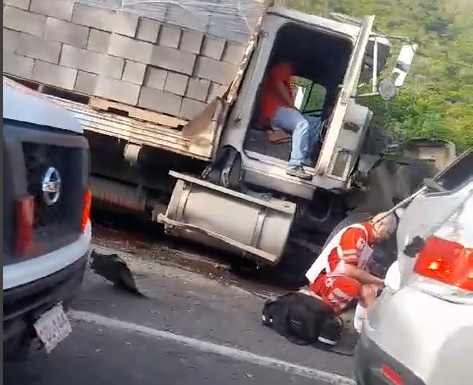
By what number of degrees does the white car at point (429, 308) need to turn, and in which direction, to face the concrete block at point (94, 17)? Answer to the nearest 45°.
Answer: approximately 90° to its left

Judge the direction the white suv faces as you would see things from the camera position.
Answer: facing away from the viewer and to the left of the viewer

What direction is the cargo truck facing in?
to the viewer's right

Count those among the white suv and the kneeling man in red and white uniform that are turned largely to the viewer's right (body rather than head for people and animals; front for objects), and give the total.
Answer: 1

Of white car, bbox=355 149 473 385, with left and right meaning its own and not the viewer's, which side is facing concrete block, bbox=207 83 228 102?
left

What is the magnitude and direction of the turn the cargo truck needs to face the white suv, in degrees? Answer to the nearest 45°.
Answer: approximately 90° to its right

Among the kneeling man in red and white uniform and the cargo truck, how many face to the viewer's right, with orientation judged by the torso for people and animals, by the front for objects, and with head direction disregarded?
2

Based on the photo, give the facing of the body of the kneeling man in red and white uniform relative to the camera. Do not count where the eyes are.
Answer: to the viewer's right

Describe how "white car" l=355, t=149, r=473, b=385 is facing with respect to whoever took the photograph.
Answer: facing away from the viewer and to the right of the viewer

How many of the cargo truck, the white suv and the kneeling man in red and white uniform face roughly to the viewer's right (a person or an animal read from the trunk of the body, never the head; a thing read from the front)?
2
